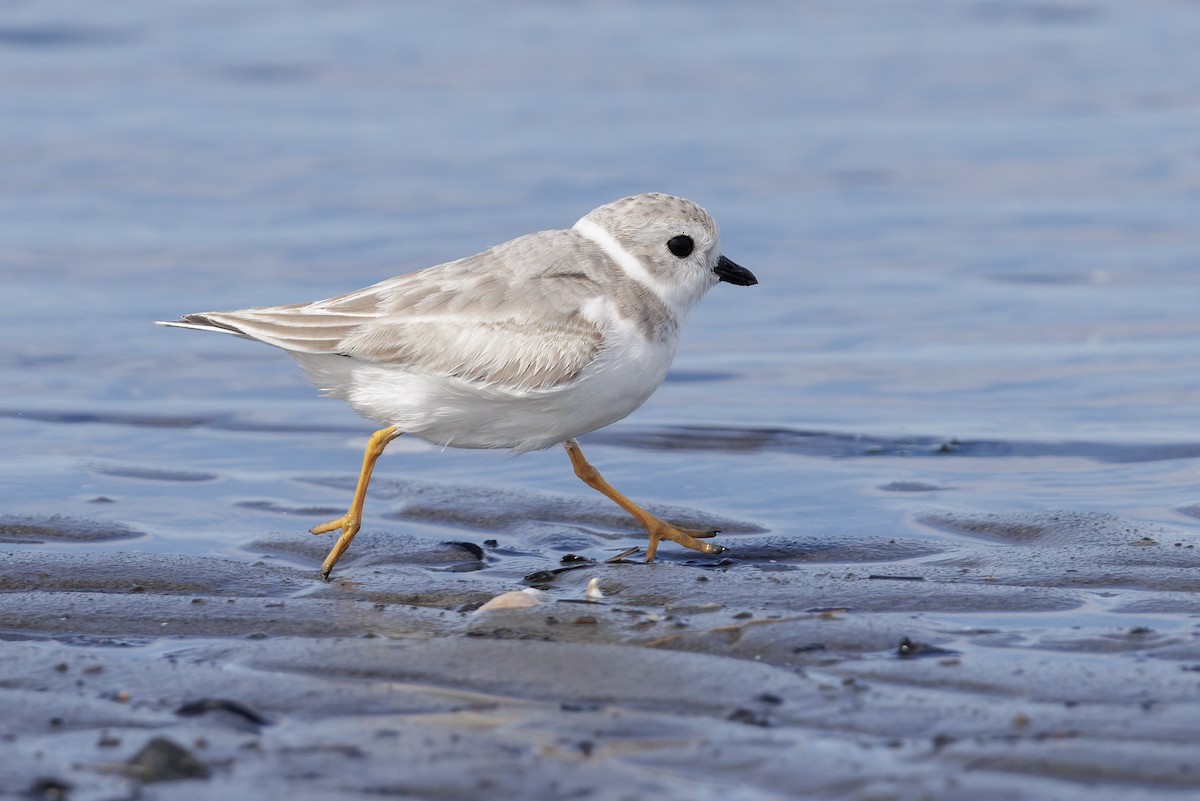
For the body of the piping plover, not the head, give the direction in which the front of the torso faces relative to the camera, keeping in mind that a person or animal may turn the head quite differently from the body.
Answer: to the viewer's right
